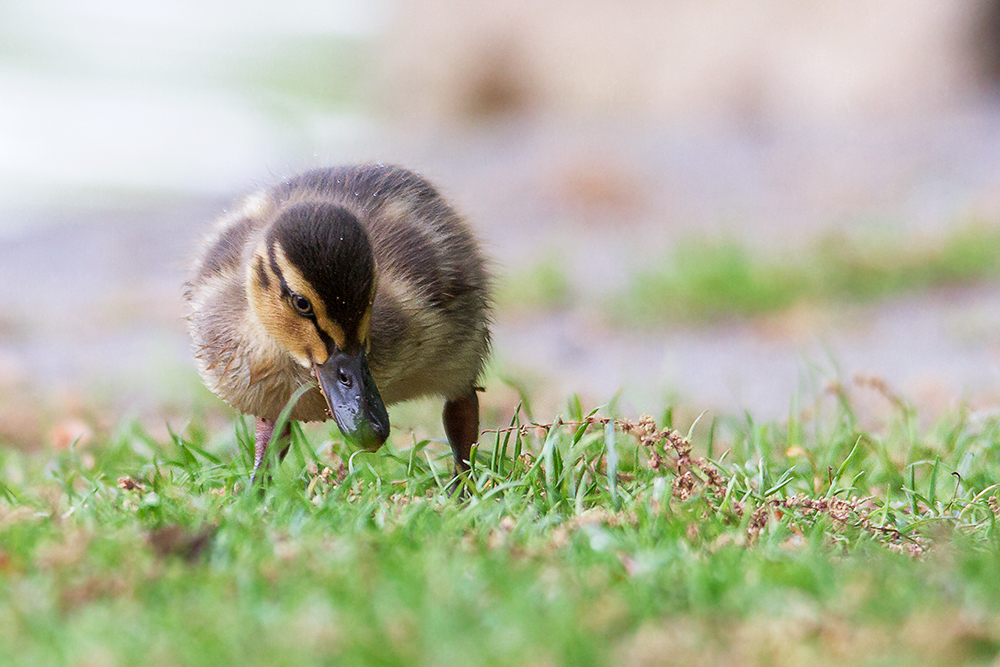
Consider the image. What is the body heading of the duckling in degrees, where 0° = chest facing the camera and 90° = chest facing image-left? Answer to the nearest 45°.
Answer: approximately 0°
